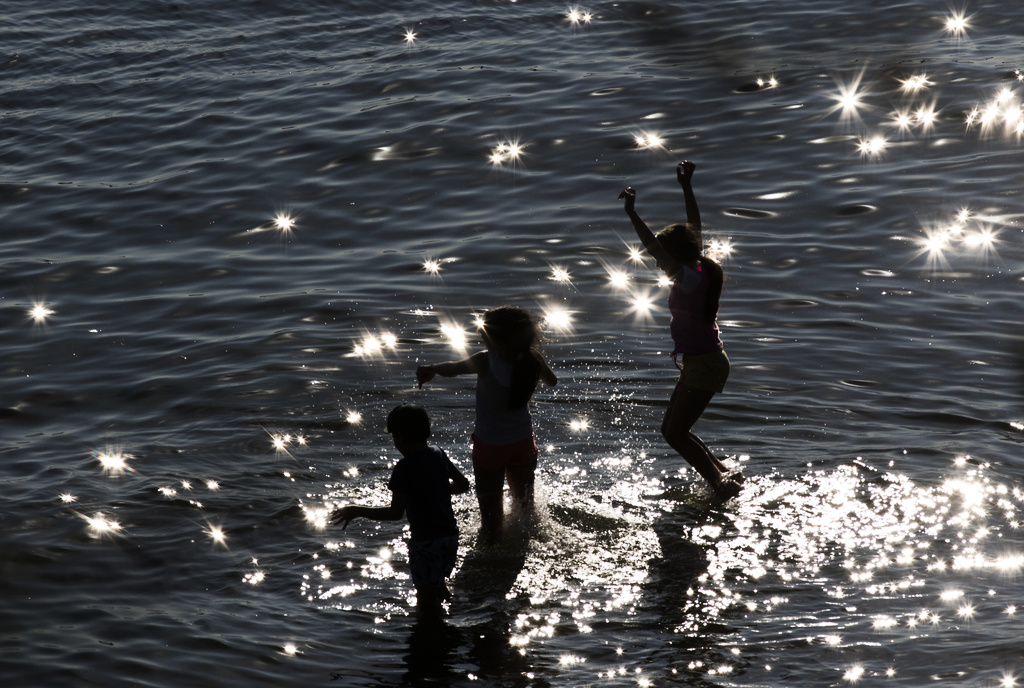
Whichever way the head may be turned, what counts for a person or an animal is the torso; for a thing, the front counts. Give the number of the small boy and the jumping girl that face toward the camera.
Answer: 0

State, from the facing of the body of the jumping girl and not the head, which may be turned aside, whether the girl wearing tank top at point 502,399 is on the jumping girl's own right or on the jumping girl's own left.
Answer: on the jumping girl's own left

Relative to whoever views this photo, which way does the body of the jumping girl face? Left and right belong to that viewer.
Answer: facing away from the viewer and to the left of the viewer

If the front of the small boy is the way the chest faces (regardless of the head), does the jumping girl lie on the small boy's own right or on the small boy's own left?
on the small boy's own right

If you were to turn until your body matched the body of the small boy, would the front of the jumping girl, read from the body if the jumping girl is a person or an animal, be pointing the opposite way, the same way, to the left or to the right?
the same way

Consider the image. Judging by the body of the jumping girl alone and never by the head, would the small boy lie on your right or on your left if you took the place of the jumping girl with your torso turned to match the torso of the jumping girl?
on your left

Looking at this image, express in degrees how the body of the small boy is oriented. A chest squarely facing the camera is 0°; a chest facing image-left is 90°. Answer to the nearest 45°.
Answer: approximately 135°

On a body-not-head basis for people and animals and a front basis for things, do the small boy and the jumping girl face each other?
no
